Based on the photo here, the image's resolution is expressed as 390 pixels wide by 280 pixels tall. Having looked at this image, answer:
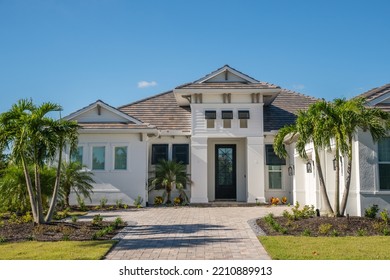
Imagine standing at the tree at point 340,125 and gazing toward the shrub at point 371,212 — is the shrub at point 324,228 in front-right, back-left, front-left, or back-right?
back-right

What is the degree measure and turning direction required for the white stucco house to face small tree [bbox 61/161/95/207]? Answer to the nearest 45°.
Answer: approximately 45° to its right

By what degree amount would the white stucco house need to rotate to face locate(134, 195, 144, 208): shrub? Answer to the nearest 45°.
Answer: approximately 90° to its right

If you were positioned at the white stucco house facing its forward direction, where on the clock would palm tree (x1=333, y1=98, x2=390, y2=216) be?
The palm tree is roughly at 11 o'clock from the white stucco house.

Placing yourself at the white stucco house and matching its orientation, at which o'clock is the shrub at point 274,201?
The shrub is roughly at 9 o'clock from the white stucco house.

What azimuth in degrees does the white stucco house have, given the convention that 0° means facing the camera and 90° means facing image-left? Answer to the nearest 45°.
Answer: approximately 0°
